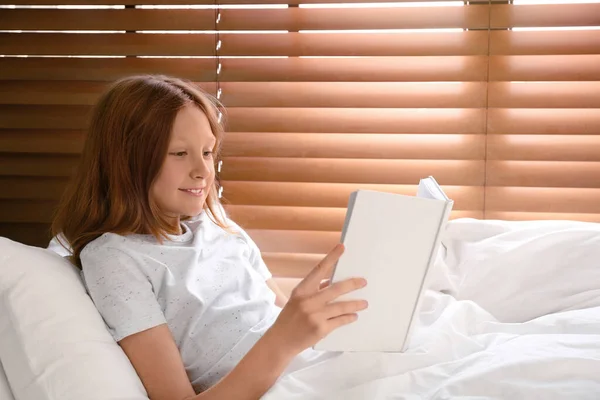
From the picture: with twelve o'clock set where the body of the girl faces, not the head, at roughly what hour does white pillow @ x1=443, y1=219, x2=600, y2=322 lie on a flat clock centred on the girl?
The white pillow is roughly at 10 o'clock from the girl.

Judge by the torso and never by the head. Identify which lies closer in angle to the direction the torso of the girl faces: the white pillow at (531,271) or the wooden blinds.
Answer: the white pillow

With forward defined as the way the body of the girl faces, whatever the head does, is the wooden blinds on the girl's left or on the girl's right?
on the girl's left

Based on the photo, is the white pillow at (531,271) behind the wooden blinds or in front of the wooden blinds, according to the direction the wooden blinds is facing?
in front

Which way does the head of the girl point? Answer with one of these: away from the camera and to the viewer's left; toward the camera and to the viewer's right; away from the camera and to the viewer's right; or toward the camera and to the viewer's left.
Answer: toward the camera and to the viewer's right

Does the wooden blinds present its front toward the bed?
yes

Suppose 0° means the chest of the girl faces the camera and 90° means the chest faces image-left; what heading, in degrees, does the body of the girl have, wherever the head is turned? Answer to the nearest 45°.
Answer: approximately 315°

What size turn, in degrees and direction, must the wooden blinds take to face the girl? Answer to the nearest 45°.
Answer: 0° — it already faces them
